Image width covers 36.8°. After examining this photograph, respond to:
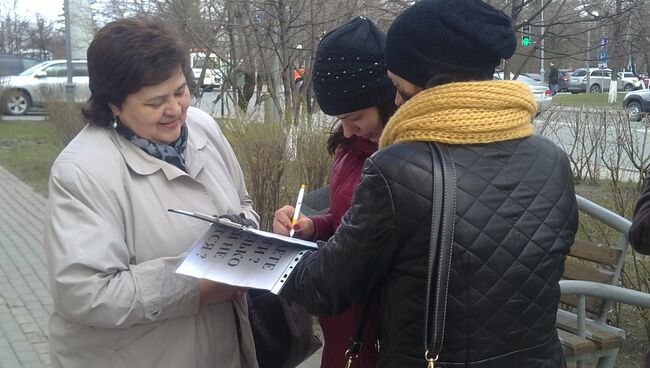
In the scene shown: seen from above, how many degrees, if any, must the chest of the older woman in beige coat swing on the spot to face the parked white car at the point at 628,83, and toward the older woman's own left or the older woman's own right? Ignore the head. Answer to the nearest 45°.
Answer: approximately 90° to the older woman's own left

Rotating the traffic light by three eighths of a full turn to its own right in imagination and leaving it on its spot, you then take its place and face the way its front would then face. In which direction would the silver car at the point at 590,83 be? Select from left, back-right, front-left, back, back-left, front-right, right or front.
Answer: front-right

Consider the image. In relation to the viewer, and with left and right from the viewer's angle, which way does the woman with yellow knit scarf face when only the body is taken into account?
facing away from the viewer and to the left of the viewer

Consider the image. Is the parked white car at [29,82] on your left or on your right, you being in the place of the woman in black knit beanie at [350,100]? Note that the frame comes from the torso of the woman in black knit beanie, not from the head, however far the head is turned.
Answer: on your right

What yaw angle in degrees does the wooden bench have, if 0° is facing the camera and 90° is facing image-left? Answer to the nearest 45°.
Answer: approximately 45°

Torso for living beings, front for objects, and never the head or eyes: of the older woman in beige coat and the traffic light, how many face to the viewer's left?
0

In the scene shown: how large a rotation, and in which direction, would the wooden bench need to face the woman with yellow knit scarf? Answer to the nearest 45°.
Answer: approximately 45° to its left

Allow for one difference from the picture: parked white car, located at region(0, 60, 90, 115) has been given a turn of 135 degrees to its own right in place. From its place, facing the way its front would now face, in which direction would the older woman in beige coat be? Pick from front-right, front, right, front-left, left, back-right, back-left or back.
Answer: back-right

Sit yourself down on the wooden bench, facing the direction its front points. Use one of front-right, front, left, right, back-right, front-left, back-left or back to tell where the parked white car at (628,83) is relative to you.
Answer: back-right

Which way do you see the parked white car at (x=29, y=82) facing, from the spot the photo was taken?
facing to the left of the viewer

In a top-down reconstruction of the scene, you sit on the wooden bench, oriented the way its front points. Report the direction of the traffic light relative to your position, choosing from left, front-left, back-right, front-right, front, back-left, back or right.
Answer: back-right

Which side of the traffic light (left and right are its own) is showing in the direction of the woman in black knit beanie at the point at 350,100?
front

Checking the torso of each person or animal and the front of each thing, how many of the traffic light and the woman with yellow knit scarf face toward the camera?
1

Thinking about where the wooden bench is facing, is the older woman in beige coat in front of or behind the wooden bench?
in front
